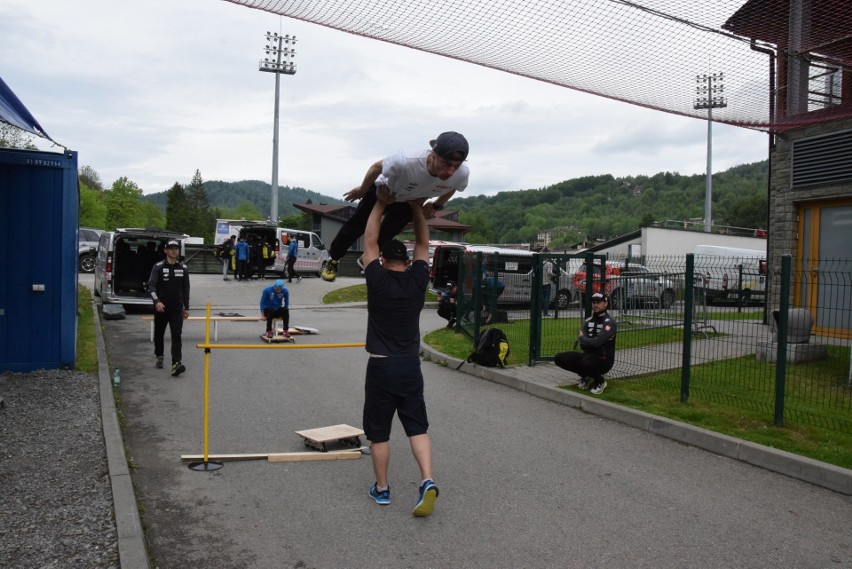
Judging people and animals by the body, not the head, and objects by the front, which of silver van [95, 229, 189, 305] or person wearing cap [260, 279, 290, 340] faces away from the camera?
the silver van

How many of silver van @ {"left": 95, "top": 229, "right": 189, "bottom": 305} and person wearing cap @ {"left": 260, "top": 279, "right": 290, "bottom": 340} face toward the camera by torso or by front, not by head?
1

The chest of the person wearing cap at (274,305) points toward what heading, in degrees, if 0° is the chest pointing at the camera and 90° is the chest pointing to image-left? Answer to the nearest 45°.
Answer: approximately 0°

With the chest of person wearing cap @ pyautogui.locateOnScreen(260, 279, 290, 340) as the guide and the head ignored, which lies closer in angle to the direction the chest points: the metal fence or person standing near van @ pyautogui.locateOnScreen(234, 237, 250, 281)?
the metal fence

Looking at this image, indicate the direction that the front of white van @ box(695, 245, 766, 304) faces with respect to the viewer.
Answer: facing away from the viewer and to the right of the viewer

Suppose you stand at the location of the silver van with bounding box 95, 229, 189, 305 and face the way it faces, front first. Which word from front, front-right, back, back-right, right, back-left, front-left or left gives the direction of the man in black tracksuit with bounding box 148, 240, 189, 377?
back

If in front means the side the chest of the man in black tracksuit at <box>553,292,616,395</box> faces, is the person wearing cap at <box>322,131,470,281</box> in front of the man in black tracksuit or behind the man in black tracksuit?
in front

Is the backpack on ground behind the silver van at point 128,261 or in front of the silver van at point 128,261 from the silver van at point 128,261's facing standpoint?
behind

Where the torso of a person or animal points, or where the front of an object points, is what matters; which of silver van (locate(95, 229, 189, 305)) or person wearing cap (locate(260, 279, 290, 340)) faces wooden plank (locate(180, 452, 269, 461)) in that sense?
the person wearing cap

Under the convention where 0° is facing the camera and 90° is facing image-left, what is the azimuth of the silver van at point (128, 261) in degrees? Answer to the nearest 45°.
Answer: approximately 180°
